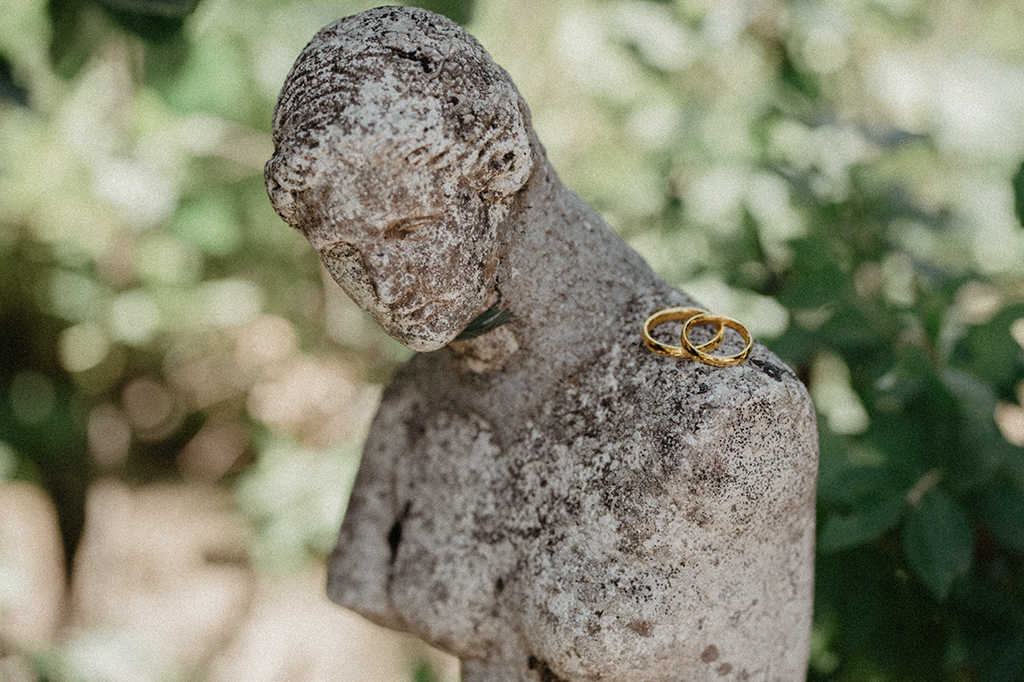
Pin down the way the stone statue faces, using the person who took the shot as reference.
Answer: facing the viewer and to the left of the viewer
